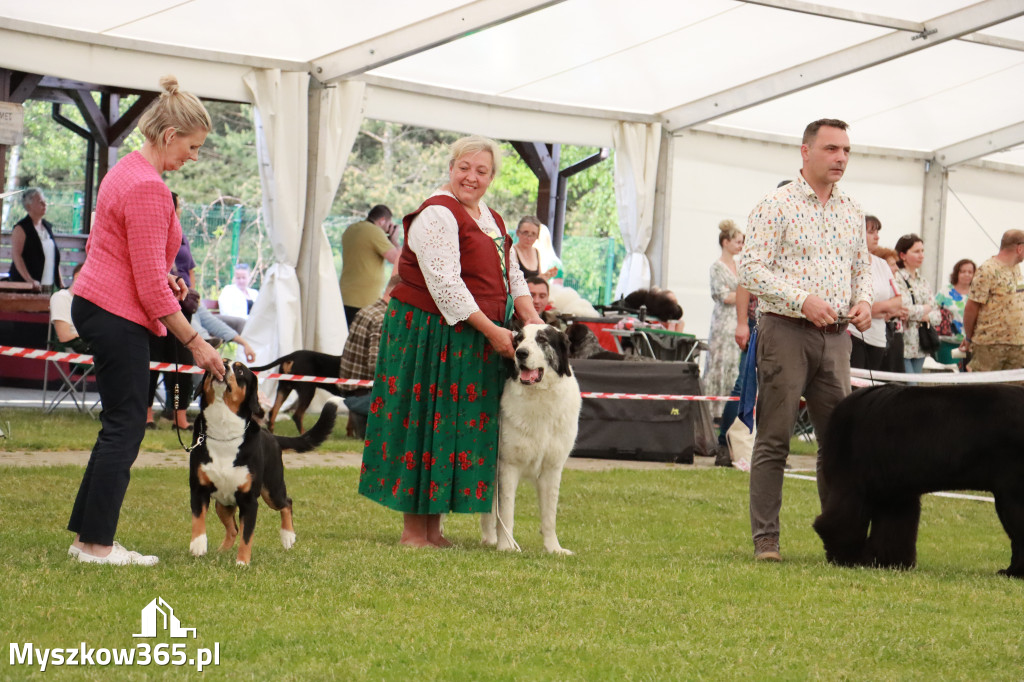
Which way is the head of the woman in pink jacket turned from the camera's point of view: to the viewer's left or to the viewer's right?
to the viewer's right

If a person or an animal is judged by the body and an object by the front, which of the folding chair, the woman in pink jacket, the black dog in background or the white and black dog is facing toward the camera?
the white and black dog

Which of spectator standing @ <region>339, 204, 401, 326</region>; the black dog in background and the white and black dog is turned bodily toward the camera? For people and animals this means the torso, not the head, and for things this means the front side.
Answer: the white and black dog

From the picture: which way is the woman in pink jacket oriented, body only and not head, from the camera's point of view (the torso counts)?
to the viewer's right

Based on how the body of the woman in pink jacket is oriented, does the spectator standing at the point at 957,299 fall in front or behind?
in front

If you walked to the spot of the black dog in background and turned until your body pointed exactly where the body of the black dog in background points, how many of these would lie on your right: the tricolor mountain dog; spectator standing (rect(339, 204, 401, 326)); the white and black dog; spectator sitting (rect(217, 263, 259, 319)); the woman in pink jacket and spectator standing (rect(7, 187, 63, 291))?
3

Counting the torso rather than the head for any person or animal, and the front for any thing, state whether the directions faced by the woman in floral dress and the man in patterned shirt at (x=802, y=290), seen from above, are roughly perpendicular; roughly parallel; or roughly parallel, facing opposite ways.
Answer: roughly parallel

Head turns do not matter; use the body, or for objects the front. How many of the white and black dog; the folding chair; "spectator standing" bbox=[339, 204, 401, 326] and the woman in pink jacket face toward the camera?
1

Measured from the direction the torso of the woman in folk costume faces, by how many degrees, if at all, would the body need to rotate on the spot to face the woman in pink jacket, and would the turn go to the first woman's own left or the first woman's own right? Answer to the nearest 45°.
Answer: approximately 90° to the first woman's own right

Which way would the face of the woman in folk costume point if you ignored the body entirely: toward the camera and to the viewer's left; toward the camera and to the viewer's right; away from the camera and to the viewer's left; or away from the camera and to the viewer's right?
toward the camera and to the viewer's left

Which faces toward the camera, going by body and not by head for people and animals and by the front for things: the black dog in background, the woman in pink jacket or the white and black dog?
the white and black dog

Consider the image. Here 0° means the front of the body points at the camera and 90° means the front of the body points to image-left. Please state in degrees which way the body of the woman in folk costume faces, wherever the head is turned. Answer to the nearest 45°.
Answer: approximately 315°

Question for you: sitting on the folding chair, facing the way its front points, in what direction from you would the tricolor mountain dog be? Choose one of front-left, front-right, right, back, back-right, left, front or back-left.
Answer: right

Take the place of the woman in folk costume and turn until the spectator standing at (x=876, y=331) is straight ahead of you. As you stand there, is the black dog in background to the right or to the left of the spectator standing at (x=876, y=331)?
left

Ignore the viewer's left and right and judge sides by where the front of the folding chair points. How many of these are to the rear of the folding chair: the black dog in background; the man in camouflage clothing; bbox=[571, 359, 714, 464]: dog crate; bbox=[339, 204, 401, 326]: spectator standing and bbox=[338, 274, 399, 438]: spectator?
0

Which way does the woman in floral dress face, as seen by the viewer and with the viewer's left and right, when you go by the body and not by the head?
facing the viewer and to the right of the viewer
